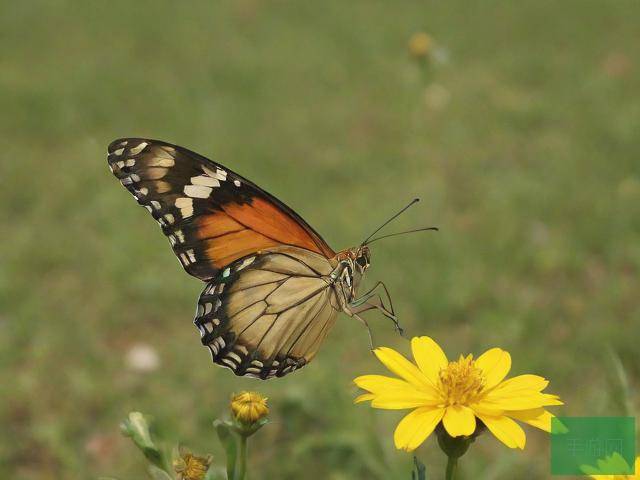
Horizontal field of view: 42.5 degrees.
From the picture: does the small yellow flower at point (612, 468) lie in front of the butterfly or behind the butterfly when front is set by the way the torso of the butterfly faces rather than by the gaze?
in front

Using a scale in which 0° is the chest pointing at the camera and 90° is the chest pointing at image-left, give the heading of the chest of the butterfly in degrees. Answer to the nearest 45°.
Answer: approximately 270°
